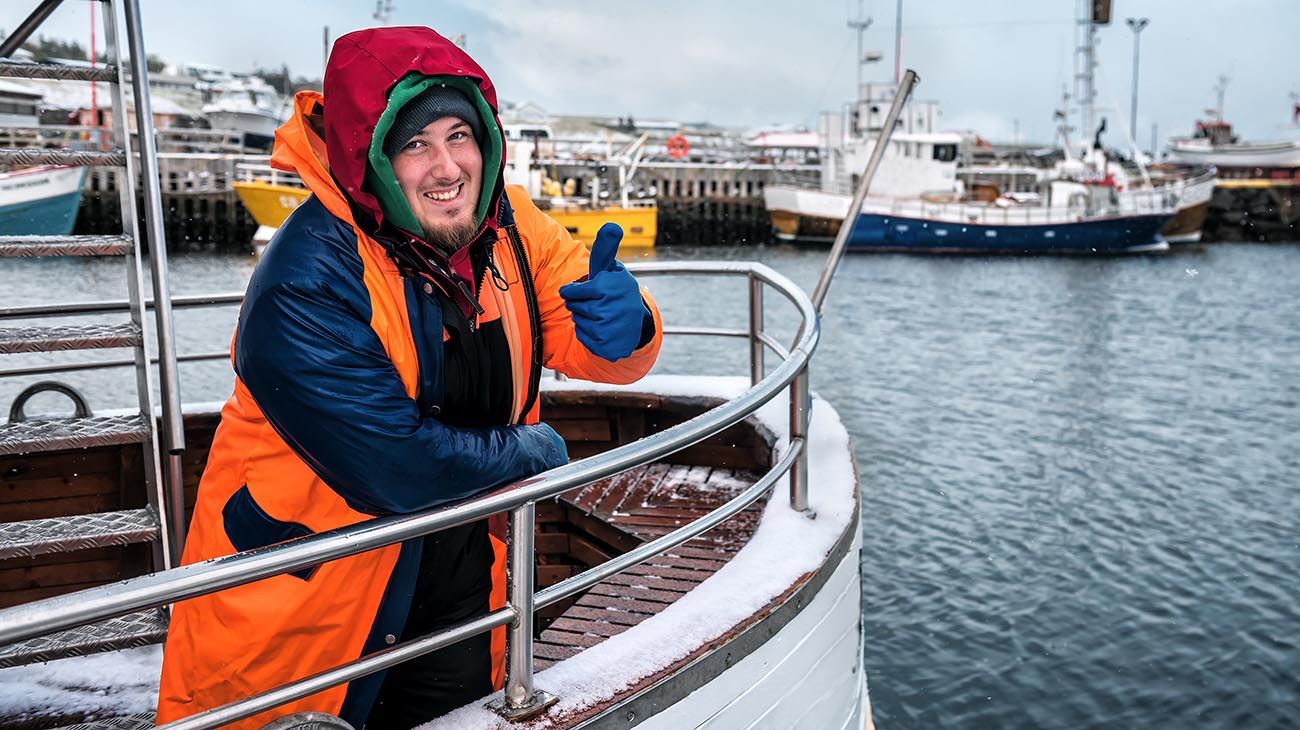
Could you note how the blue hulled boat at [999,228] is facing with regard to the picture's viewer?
facing to the right of the viewer

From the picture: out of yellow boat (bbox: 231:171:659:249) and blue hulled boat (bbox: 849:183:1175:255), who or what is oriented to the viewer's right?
the blue hulled boat

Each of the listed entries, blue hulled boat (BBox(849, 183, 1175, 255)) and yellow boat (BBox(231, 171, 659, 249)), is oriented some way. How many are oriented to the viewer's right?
1

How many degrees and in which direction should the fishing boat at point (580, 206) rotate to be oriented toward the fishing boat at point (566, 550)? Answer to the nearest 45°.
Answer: approximately 90° to its left

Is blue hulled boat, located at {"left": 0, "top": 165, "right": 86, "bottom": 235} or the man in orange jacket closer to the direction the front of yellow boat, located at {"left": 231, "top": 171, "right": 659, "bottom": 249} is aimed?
the blue hulled boat

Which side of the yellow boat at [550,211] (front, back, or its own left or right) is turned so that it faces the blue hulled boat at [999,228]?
back

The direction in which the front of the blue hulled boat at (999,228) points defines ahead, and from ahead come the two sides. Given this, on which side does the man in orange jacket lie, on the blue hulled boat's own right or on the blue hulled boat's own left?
on the blue hulled boat's own right

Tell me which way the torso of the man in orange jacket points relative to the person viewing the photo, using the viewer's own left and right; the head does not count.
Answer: facing the viewer and to the right of the viewer

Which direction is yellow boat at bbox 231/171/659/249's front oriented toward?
to the viewer's left

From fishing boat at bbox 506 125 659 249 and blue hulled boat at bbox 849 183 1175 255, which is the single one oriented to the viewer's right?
the blue hulled boat

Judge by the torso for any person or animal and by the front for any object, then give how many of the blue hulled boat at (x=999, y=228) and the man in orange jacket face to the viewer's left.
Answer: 0

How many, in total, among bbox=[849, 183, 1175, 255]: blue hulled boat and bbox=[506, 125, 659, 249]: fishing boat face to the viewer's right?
1

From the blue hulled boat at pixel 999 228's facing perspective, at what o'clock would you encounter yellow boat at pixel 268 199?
The yellow boat is roughly at 5 o'clock from the blue hulled boat.
